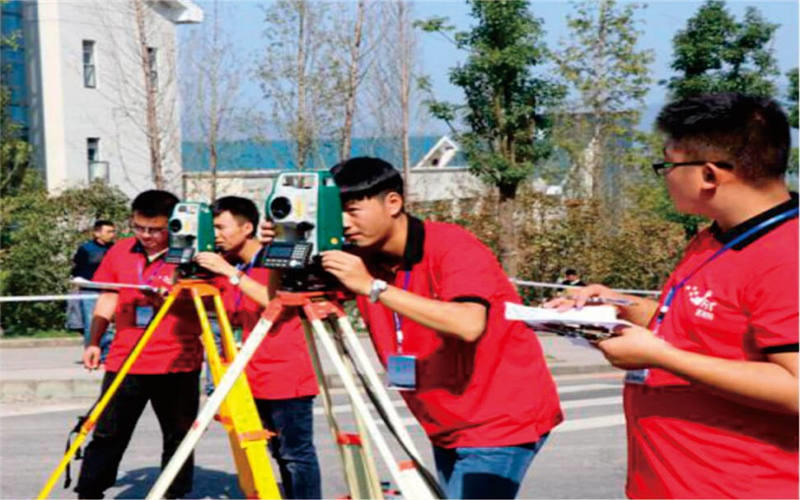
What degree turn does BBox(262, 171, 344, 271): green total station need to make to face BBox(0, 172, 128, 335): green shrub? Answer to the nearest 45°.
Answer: approximately 135° to its right

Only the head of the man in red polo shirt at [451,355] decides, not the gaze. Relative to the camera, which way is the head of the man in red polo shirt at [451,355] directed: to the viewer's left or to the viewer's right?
to the viewer's left

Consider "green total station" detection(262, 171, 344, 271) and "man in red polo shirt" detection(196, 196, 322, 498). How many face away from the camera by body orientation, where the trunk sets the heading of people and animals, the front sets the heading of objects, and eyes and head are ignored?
0

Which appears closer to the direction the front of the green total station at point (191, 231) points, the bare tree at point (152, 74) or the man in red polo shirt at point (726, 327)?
the man in red polo shirt

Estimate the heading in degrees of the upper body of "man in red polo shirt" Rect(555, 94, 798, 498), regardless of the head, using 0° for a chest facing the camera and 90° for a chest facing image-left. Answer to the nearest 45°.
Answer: approximately 45°

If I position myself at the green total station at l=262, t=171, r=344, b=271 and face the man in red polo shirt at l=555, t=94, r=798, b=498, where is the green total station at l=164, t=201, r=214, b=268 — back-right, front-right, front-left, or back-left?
back-left
